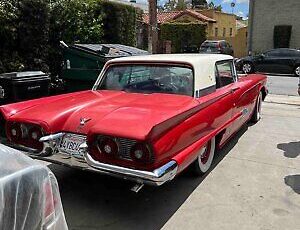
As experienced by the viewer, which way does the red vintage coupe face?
facing away from the viewer and to the right of the viewer

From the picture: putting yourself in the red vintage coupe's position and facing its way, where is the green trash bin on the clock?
The green trash bin is roughly at 10 o'clock from the red vintage coupe.

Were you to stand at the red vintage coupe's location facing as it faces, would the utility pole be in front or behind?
in front

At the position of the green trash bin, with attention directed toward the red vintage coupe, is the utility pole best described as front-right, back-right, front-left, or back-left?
back-left

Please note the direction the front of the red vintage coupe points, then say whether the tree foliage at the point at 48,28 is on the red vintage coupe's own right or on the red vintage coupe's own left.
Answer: on the red vintage coupe's own left

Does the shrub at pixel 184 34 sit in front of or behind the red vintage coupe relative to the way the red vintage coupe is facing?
in front

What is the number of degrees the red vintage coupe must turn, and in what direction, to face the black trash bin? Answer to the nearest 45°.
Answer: approximately 90° to its left

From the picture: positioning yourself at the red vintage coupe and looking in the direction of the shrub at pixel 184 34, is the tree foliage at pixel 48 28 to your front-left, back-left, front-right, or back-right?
front-left
